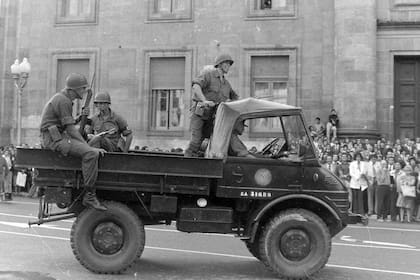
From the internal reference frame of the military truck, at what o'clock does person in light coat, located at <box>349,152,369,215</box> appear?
The person in light coat is roughly at 10 o'clock from the military truck.

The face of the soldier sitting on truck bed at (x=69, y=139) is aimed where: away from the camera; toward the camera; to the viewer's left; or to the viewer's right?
to the viewer's right

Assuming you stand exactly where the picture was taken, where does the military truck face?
facing to the right of the viewer

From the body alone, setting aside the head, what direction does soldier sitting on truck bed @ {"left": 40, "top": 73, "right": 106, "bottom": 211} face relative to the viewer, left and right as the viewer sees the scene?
facing to the right of the viewer

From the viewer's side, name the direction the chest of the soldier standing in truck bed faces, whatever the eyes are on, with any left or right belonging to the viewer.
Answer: facing the viewer and to the right of the viewer

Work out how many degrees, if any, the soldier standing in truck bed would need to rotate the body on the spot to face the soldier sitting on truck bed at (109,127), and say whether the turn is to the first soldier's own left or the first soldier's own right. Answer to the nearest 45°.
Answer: approximately 135° to the first soldier's own right

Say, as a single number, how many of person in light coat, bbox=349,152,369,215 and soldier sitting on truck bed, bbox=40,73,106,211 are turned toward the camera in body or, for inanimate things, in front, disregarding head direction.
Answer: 1

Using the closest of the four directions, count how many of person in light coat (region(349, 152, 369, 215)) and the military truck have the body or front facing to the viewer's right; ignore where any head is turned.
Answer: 1

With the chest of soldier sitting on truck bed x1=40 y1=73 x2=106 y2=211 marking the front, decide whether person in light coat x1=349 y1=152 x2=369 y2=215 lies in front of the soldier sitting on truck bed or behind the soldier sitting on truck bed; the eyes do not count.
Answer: in front

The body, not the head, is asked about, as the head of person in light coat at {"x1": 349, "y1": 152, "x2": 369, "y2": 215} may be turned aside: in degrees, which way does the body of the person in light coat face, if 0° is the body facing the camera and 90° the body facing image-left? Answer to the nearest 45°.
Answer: approximately 0°
